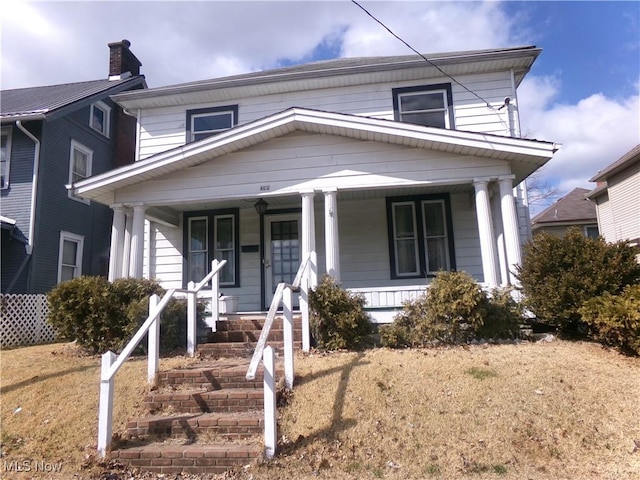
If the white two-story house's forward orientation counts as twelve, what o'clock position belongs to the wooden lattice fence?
The wooden lattice fence is roughly at 3 o'clock from the white two-story house.

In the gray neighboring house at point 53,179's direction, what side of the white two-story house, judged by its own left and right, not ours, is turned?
right

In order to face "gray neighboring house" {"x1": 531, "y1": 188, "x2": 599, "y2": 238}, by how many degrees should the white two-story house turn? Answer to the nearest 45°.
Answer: approximately 135° to its left

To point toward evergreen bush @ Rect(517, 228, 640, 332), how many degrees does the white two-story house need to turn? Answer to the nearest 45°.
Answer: approximately 45° to its left

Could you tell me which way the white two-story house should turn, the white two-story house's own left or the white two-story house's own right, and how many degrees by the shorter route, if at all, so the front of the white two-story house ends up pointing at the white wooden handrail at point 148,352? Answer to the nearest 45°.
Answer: approximately 45° to the white two-story house's own right

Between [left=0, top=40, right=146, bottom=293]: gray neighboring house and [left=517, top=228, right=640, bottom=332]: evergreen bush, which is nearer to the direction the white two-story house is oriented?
the evergreen bush

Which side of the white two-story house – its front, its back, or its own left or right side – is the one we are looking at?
front
